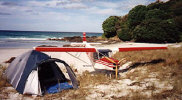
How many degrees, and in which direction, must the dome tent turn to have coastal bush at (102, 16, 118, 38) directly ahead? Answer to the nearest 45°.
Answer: approximately 90° to its left

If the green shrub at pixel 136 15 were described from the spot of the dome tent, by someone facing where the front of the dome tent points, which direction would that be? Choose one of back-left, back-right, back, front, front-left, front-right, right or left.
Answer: left

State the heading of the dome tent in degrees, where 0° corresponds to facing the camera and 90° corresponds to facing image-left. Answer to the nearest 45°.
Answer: approximately 315°

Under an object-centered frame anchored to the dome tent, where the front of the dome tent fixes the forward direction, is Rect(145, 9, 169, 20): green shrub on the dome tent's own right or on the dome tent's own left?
on the dome tent's own left
